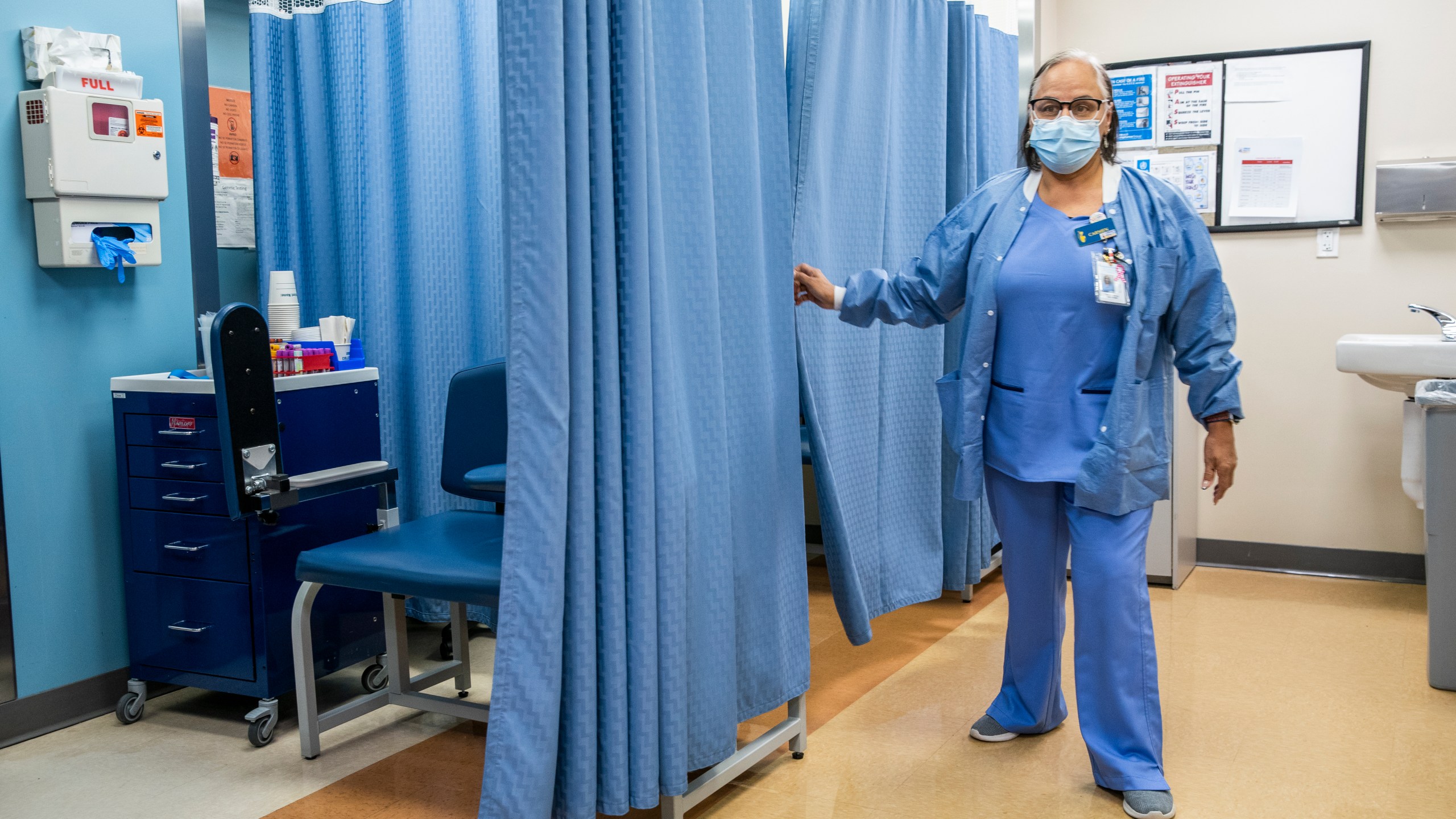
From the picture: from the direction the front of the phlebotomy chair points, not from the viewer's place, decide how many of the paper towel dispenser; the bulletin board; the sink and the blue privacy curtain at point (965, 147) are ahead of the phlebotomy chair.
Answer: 0

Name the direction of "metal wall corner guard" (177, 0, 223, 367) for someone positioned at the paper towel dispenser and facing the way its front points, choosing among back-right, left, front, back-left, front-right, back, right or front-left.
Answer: front-right

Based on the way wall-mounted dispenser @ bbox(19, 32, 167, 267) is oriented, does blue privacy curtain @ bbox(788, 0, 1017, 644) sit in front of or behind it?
in front

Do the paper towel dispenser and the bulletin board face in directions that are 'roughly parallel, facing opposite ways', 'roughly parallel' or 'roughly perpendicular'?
roughly parallel

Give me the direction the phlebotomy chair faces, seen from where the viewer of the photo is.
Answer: facing the viewer and to the left of the viewer

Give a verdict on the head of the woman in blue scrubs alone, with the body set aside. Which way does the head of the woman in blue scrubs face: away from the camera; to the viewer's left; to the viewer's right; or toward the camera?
toward the camera

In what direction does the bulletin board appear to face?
toward the camera

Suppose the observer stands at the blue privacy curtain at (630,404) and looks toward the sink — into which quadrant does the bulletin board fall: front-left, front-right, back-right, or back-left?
front-left

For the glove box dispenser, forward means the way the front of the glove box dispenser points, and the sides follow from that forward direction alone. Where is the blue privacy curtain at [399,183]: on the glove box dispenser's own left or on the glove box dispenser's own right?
on the glove box dispenser's own left

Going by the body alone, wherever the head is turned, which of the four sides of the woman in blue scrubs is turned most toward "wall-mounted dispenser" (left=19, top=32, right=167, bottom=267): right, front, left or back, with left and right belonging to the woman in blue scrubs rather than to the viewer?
right

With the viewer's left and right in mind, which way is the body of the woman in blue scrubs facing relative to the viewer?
facing the viewer

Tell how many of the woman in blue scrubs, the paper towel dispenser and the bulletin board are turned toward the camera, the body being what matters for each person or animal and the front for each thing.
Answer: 3

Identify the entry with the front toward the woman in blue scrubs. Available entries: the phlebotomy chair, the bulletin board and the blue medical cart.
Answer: the bulletin board

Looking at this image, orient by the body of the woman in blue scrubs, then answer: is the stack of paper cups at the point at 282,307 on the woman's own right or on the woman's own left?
on the woman's own right

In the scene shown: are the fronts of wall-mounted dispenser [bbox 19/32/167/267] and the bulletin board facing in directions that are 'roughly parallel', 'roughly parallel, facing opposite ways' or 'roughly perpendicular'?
roughly perpendicular

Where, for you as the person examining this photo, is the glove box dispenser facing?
facing the viewer and to the right of the viewer

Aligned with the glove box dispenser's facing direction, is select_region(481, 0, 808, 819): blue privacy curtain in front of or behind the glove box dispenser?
in front

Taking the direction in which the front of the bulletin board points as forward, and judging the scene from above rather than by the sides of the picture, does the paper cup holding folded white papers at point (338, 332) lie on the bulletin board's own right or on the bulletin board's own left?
on the bulletin board's own right
